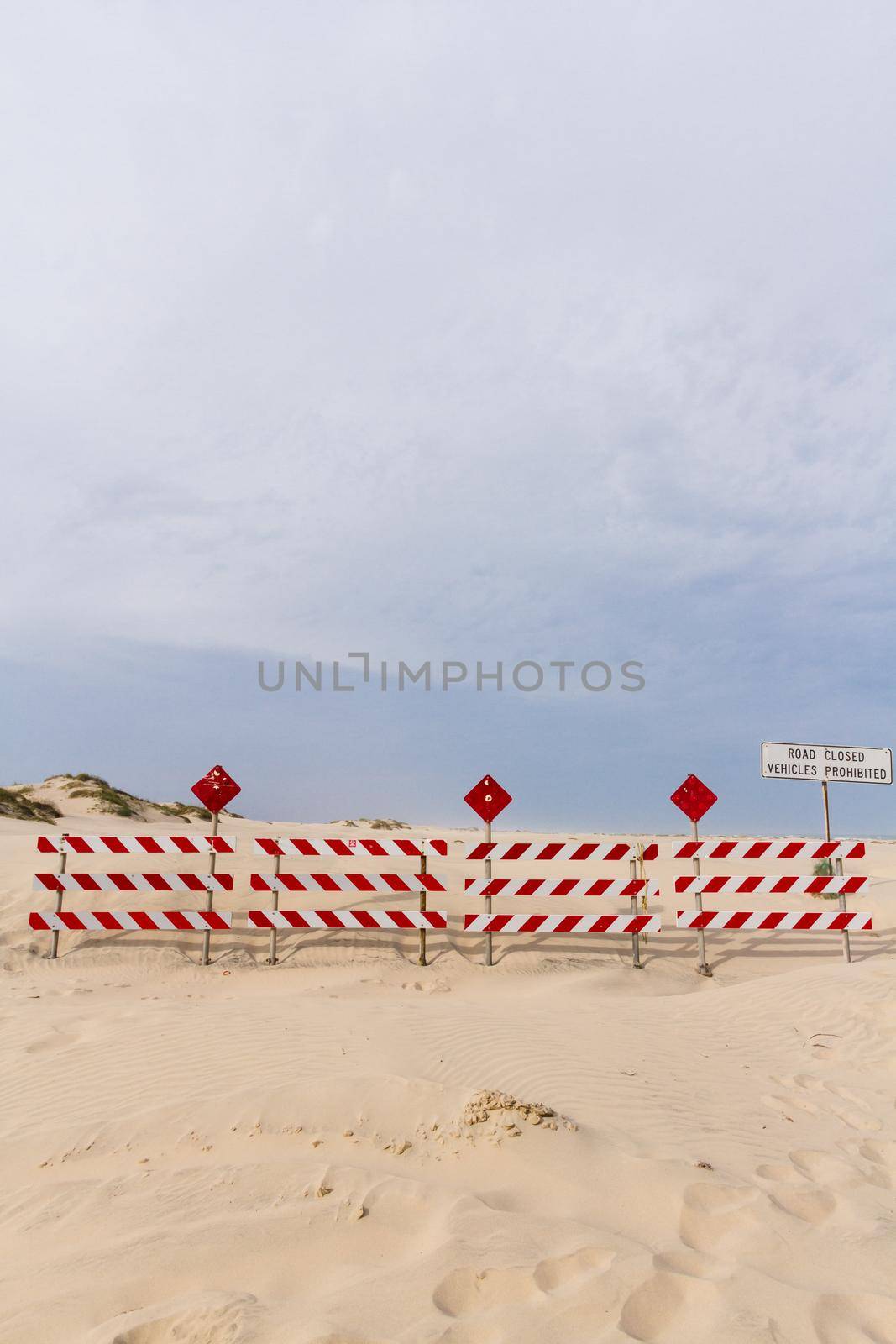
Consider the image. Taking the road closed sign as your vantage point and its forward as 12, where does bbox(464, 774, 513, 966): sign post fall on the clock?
The sign post is roughly at 2 o'clock from the road closed sign.

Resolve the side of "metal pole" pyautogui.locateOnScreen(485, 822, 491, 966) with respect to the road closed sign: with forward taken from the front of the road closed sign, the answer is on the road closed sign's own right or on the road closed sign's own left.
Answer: on the road closed sign's own right

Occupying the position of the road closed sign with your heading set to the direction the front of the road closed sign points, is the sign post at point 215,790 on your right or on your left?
on your right

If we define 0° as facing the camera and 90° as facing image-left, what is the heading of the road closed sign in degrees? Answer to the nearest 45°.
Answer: approximately 0°

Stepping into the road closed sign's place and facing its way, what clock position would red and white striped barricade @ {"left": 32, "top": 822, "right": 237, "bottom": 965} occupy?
The red and white striped barricade is roughly at 2 o'clock from the road closed sign.

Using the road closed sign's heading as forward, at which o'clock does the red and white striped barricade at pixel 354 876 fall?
The red and white striped barricade is roughly at 2 o'clock from the road closed sign.
